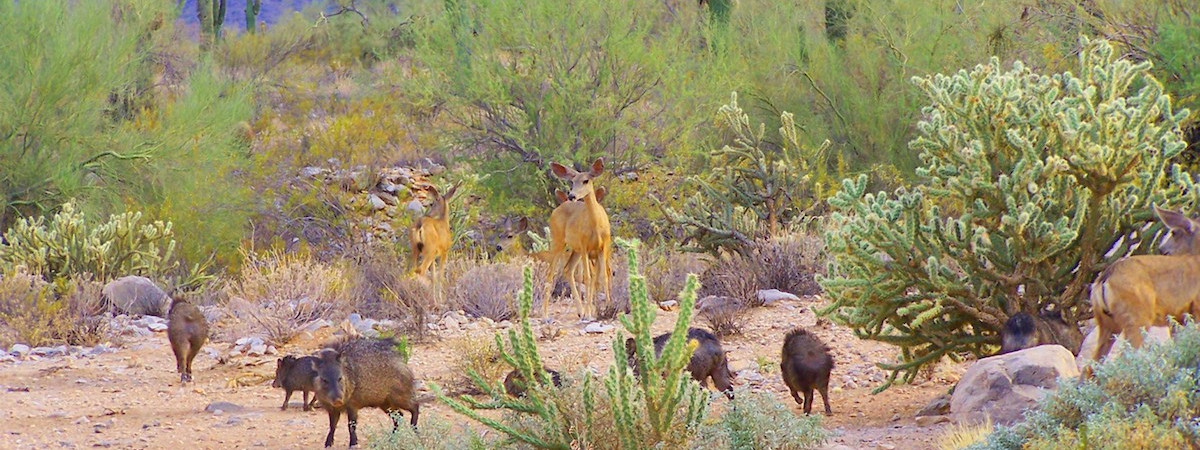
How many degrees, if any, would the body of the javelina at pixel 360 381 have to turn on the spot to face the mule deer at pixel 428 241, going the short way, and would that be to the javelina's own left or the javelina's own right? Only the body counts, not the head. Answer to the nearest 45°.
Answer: approximately 135° to the javelina's own right

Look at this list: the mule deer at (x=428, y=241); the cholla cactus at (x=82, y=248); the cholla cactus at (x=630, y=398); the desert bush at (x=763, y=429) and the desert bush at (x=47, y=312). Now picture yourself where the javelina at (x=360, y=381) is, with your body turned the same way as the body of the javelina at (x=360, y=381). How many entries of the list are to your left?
2

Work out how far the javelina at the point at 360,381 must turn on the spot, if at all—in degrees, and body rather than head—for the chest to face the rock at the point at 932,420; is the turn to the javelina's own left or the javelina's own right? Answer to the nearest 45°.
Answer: approximately 135° to the javelina's own left

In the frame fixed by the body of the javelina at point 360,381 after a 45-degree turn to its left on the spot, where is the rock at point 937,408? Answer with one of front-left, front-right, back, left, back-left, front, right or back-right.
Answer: left

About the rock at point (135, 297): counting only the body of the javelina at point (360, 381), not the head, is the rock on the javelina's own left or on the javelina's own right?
on the javelina's own right

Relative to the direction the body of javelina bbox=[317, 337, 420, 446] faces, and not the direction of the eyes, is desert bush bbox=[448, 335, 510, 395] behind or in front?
behind

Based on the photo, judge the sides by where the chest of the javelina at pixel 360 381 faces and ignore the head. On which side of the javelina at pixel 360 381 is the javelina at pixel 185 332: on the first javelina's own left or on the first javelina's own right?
on the first javelina's own right

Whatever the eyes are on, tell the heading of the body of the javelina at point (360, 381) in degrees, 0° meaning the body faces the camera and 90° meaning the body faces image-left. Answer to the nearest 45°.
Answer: approximately 45°
